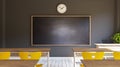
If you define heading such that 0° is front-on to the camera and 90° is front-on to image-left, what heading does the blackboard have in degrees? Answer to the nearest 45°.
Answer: approximately 0°

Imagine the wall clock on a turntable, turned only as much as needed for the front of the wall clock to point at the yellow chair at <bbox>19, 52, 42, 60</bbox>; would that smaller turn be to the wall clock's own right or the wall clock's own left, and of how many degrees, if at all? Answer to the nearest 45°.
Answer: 0° — it already faces it

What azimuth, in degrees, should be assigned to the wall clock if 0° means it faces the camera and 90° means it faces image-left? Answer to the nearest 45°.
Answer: approximately 0°

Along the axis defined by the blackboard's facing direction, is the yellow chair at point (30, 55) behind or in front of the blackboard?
in front

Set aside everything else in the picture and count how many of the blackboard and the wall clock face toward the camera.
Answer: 2
